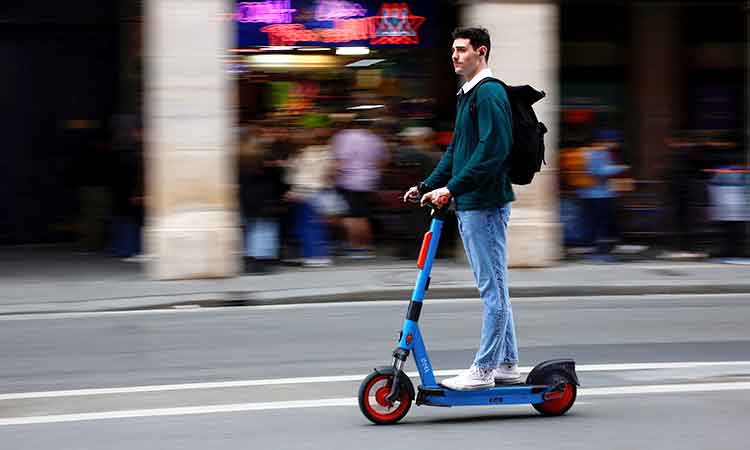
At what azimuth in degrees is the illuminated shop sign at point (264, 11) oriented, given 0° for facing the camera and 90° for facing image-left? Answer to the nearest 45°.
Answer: approximately 0°

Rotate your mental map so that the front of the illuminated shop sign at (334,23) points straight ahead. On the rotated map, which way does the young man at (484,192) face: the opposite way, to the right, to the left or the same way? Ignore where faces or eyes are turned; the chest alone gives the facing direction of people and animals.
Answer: to the right

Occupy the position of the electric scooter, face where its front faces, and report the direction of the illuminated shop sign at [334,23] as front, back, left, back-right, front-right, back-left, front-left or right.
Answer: right

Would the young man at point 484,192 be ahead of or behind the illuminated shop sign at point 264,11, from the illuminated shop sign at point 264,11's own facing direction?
ahead

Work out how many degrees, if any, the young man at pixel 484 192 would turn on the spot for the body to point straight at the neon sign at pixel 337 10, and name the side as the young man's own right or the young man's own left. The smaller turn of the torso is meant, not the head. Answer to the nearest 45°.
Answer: approximately 90° to the young man's own right

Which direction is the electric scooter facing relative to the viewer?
to the viewer's left

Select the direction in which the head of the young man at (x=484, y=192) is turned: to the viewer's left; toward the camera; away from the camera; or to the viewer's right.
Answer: to the viewer's left

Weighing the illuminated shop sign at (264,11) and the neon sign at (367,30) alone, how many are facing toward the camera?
2

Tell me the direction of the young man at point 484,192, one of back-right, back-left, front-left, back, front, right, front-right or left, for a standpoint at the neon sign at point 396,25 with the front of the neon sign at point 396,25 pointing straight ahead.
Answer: front

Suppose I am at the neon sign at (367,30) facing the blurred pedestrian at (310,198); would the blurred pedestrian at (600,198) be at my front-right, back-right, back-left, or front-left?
front-left

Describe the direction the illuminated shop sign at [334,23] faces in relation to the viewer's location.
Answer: facing the viewer

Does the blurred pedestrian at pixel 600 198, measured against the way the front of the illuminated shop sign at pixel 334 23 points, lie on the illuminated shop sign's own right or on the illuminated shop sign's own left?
on the illuminated shop sign's own left

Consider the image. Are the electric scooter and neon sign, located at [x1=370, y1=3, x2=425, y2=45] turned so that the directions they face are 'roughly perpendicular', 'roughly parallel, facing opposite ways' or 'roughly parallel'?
roughly perpendicular

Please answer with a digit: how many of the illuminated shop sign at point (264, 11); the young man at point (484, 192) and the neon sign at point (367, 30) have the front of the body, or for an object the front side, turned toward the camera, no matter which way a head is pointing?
2

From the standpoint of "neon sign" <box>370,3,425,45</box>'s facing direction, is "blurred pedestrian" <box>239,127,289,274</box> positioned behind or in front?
in front

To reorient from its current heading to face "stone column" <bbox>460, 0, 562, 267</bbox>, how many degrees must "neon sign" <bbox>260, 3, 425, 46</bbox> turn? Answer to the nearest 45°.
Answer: approximately 45° to its left

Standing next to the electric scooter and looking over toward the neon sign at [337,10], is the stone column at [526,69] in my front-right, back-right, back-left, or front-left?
front-right

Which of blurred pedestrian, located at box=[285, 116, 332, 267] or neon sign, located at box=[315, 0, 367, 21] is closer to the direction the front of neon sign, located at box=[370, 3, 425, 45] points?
the blurred pedestrian
